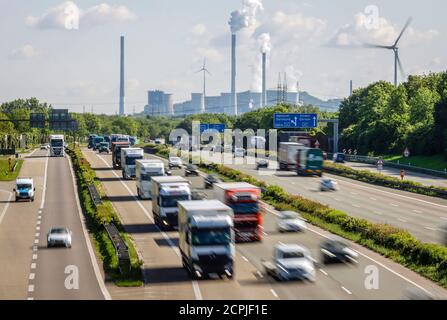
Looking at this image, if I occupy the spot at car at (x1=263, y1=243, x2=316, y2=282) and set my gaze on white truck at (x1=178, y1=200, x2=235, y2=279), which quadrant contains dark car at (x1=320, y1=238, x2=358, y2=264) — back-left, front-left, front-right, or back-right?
back-right

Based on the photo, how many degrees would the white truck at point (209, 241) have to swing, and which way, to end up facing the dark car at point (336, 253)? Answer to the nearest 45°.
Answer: approximately 135° to its left

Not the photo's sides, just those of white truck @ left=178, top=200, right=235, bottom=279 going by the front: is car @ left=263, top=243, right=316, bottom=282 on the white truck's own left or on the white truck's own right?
on the white truck's own left

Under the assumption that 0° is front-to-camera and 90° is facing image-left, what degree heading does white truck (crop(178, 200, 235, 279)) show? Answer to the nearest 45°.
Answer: approximately 0°

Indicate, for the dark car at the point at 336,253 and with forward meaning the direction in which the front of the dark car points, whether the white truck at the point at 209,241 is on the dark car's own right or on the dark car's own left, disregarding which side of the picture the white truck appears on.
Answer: on the dark car's own right
